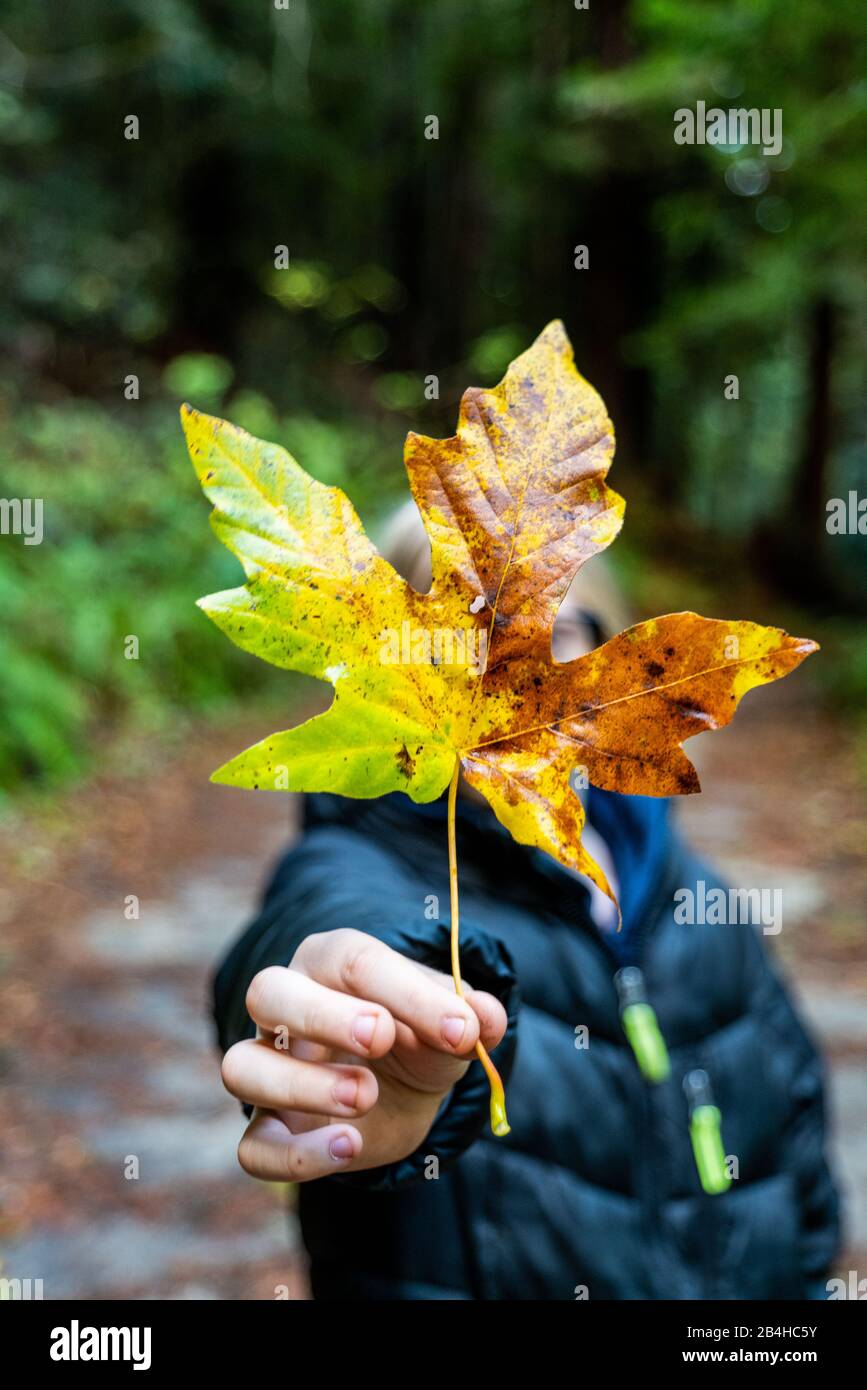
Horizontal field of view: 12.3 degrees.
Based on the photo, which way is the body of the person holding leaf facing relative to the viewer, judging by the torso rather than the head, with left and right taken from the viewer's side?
facing the viewer
